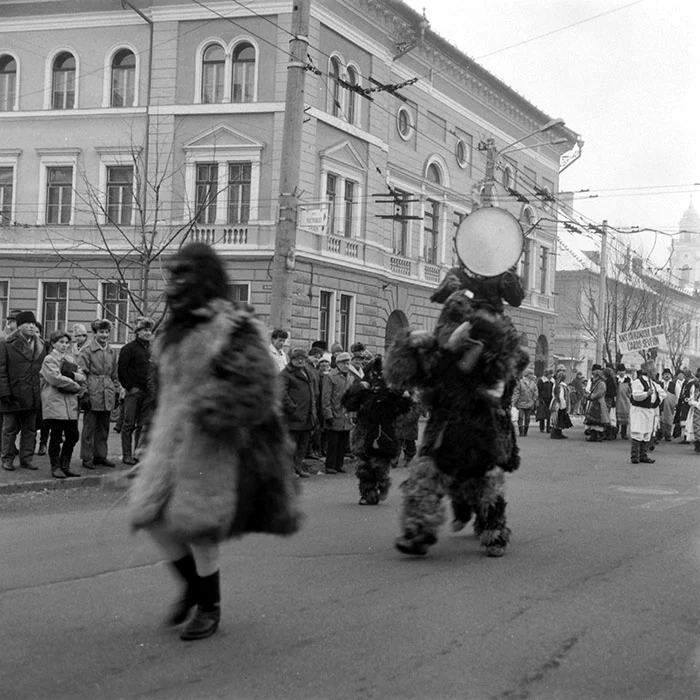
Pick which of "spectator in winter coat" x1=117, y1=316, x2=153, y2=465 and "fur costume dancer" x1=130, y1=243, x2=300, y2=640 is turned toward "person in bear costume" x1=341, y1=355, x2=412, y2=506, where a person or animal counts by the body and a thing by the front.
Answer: the spectator in winter coat

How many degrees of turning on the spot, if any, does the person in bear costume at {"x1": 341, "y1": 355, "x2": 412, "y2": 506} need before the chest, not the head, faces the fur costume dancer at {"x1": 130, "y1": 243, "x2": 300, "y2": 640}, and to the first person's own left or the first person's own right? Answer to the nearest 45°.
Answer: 0° — they already face them

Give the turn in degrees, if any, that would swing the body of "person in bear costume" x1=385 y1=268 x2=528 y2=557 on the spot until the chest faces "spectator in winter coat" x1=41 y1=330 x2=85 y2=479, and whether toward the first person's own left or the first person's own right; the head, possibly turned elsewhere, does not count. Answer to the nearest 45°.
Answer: approximately 90° to the first person's own right

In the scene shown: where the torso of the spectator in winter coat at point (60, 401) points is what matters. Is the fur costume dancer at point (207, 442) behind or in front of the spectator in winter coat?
in front

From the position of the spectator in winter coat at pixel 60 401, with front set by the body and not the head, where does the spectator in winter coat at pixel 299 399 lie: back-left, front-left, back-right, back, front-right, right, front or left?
front-left

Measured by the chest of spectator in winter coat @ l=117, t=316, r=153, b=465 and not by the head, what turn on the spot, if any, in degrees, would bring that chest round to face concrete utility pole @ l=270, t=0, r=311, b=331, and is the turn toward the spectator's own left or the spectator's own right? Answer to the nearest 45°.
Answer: approximately 90° to the spectator's own left

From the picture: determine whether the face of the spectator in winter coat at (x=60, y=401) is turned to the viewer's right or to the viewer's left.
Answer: to the viewer's right

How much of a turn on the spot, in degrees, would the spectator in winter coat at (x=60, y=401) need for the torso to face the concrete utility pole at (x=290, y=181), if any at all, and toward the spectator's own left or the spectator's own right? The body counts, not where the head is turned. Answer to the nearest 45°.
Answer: approximately 90° to the spectator's own left

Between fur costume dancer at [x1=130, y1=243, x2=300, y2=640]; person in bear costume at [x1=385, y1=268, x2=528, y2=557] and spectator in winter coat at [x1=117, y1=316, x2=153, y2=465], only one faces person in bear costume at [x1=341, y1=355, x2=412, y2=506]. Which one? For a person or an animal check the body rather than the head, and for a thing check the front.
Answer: the spectator in winter coat

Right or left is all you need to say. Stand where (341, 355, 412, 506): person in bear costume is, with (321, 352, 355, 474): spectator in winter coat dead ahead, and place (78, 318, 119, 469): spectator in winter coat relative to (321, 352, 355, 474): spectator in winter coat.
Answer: left

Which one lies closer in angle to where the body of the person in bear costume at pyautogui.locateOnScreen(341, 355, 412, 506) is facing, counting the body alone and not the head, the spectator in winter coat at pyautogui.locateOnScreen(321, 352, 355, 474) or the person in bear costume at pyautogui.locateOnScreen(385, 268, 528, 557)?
the person in bear costume

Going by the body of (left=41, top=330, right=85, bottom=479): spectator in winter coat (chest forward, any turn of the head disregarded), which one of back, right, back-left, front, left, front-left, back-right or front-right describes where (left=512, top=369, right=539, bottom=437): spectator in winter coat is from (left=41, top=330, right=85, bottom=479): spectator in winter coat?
left

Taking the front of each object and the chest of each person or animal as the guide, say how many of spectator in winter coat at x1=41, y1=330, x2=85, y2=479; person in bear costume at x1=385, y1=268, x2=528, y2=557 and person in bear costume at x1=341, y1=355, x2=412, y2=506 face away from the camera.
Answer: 0

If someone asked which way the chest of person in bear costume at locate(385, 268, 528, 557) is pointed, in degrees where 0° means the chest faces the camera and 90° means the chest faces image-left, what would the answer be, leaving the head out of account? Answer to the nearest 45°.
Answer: approximately 45°
